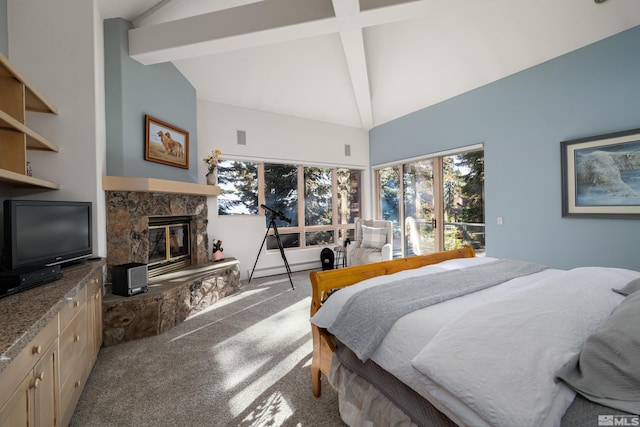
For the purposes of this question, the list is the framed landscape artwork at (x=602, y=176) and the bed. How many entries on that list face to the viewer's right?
0

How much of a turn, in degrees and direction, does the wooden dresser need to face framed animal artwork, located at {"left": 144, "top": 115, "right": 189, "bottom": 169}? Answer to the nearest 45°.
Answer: approximately 90° to its left

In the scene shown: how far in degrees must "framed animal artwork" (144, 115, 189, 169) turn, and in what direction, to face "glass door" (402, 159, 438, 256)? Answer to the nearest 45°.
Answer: approximately 45° to its left

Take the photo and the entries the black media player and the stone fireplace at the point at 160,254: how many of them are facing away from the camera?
0

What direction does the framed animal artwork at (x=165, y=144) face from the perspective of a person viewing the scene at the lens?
facing the viewer and to the right of the viewer

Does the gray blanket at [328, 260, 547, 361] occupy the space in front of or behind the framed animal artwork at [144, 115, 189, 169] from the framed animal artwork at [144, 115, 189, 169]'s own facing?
in front

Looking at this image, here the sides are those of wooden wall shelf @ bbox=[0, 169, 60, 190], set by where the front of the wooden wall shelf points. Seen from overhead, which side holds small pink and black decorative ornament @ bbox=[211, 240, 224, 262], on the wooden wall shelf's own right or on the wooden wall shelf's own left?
on the wooden wall shelf's own left

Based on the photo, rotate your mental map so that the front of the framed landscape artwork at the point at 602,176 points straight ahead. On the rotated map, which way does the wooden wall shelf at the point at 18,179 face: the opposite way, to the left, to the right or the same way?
the opposite way

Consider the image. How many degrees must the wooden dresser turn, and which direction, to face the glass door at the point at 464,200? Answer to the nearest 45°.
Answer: approximately 45° to its left

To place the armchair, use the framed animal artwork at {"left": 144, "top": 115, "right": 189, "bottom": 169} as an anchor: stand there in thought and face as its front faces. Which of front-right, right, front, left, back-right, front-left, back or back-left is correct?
front-left

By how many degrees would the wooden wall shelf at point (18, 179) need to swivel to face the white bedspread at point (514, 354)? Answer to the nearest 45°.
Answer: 0° — it already faces it

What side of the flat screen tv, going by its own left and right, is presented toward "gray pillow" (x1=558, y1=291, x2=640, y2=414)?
front

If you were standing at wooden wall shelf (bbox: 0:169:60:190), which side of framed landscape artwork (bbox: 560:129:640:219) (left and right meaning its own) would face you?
front

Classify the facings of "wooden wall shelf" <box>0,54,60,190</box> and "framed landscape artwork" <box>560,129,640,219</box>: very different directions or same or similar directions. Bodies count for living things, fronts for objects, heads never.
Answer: very different directions

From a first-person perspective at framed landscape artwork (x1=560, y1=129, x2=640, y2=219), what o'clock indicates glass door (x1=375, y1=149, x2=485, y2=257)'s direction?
The glass door is roughly at 2 o'clock from the framed landscape artwork.

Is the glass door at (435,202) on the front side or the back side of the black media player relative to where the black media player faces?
on the front side

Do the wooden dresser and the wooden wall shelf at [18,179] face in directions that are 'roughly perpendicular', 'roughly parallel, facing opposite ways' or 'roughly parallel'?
roughly parallel
